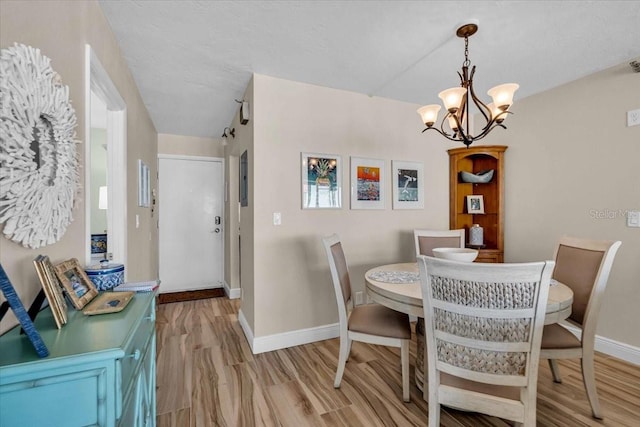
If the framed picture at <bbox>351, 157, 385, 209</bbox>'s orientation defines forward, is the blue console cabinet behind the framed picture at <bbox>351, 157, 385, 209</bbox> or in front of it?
in front

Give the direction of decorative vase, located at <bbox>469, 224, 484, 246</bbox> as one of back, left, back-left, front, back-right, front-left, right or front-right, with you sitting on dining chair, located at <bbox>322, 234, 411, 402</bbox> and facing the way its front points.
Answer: front-left

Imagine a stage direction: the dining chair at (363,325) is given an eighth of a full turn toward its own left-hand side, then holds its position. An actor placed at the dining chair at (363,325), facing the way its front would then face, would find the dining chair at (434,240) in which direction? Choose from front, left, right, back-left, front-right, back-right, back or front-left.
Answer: front

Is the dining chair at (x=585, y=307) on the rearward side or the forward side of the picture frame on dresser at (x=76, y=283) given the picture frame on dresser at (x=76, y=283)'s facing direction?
on the forward side

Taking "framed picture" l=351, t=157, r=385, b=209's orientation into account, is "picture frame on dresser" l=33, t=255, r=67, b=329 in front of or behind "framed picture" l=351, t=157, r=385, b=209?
in front

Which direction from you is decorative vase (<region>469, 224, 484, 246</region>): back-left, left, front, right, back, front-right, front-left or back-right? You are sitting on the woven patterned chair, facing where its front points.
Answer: front

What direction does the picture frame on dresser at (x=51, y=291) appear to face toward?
to the viewer's right

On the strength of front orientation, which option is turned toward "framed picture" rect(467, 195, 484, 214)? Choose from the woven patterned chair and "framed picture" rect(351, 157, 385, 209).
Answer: the woven patterned chair

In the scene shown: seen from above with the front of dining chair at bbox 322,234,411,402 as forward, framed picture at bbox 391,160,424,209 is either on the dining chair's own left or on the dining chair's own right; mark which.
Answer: on the dining chair's own left

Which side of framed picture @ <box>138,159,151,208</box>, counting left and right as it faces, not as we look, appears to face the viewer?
right

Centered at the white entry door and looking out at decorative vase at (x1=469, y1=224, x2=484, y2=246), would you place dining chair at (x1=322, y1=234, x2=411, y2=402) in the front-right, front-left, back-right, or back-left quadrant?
front-right

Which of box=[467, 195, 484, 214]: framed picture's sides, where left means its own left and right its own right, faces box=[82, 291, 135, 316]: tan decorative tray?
front

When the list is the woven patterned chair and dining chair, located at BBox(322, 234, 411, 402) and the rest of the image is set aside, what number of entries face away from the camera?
1

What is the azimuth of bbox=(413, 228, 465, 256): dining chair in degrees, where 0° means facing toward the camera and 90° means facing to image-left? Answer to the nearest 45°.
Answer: approximately 0°

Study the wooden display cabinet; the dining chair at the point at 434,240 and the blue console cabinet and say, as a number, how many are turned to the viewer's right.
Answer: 1

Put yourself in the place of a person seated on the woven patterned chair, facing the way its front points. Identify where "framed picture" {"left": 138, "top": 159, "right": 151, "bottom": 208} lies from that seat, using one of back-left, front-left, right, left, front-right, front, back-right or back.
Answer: left
